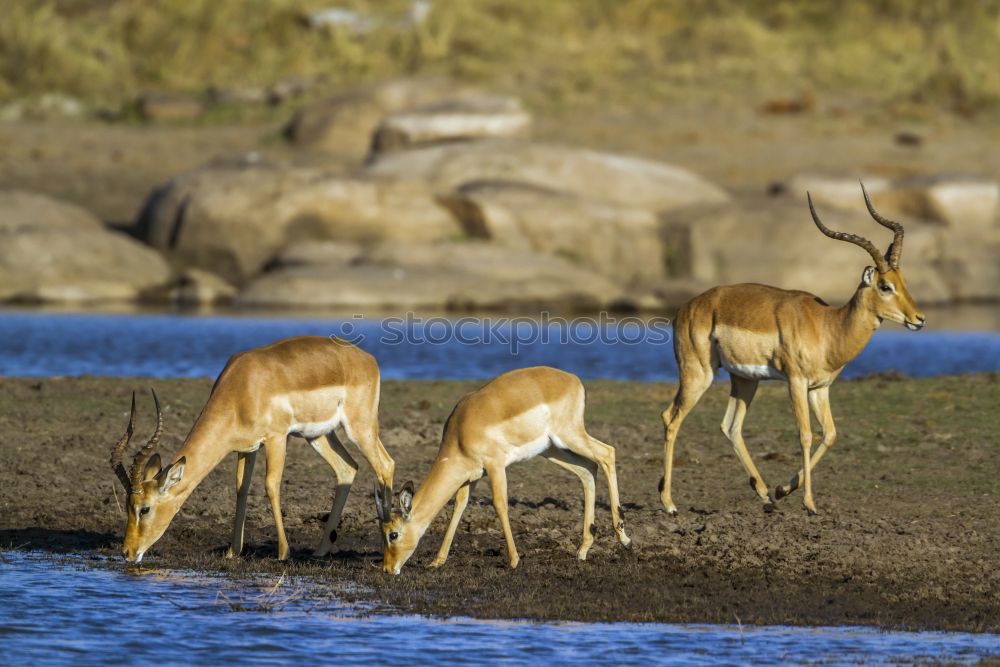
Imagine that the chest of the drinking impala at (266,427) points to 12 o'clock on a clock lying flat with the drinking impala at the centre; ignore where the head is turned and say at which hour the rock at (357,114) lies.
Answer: The rock is roughly at 3 o'clock from the drinking impala.

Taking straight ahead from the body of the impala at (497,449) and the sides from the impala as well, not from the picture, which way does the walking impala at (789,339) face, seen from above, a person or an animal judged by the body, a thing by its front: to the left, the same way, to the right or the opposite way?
the opposite way

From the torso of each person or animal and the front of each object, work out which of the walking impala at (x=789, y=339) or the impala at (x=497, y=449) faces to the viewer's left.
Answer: the impala

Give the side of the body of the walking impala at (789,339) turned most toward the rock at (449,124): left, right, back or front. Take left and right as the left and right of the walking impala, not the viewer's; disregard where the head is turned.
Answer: left

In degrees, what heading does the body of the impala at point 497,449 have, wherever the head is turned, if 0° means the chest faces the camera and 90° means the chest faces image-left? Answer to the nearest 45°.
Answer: approximately 90°

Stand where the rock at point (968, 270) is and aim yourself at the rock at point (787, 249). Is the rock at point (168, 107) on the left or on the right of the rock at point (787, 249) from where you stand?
right

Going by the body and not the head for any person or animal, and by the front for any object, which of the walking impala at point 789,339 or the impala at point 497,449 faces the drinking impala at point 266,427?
the impala

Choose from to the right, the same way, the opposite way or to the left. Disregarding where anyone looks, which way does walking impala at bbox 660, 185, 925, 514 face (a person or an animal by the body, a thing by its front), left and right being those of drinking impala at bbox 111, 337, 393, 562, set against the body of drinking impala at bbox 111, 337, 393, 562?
the opposite way

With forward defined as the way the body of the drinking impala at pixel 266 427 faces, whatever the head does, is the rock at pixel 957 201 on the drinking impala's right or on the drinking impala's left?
on the drinking impala's right

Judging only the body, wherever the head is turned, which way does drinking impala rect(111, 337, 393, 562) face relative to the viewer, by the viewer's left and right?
facing to the left of the viewer

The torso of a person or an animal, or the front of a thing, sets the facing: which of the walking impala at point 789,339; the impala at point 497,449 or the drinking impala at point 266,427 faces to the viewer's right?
the walking impala at point 789,339

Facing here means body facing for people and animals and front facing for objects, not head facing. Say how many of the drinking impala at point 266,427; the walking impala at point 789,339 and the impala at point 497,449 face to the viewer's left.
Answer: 2

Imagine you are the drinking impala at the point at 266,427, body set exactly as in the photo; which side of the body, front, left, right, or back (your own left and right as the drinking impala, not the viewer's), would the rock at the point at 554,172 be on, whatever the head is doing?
right

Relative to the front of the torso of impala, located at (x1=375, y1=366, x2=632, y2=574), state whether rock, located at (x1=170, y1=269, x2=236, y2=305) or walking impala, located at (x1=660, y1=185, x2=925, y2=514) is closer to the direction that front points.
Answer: the rock

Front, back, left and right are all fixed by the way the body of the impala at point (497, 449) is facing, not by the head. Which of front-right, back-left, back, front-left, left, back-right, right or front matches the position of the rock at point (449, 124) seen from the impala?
right

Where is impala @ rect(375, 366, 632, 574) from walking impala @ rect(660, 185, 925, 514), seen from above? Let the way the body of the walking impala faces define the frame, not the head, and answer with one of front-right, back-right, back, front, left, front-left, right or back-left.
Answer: back-right
